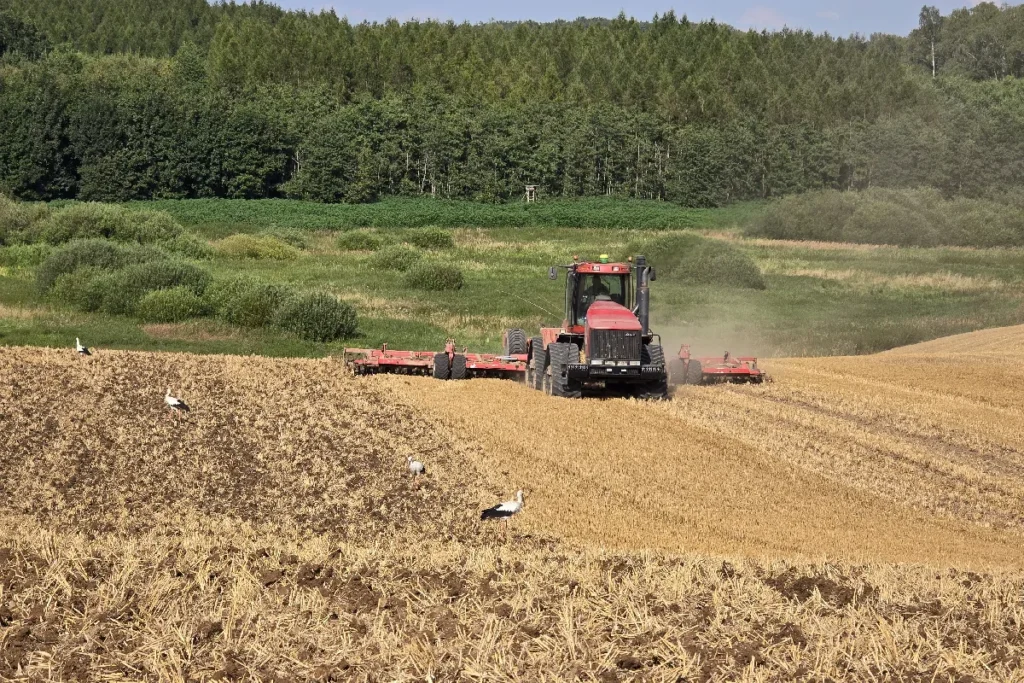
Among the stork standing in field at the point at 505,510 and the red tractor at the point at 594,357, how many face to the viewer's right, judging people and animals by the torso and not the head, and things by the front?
1

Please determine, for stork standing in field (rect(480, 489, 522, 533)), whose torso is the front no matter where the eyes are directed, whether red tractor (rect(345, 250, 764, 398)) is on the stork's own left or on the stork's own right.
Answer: on the stork's own left

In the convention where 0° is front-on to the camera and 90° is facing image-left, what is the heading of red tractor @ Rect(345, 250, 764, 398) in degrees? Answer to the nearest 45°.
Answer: approximately 0°

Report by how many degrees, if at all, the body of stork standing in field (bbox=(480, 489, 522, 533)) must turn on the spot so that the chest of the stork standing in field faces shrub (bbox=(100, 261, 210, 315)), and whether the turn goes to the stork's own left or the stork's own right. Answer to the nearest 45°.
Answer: approximately 135° to the stork's own left

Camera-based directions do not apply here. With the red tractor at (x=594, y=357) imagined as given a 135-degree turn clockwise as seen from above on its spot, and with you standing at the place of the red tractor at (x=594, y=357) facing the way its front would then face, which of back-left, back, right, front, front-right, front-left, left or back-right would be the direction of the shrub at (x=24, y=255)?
front

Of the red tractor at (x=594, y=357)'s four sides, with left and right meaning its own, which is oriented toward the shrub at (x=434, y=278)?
back

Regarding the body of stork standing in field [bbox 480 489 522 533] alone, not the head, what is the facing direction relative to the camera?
to the viewer's right

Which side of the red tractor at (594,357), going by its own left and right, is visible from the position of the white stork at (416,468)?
front

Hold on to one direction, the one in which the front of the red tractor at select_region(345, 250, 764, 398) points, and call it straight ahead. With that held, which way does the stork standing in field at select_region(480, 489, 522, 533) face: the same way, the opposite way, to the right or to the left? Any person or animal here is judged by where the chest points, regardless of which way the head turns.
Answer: to the left

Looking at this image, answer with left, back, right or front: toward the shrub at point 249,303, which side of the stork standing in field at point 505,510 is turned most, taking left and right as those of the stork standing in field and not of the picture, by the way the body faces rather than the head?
left

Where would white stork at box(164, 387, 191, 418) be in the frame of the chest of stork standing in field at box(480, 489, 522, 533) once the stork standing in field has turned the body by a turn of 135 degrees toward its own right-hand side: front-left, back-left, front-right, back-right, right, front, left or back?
right

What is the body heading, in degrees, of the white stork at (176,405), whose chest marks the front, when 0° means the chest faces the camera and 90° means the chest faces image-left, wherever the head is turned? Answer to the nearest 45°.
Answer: approximately 90°

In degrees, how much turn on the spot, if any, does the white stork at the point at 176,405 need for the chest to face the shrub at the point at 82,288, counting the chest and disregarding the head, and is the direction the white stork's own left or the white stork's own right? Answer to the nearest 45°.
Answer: approximately 90° to the white stork's own right

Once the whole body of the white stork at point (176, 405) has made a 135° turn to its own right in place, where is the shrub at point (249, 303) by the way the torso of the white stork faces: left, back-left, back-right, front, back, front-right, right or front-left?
front-left

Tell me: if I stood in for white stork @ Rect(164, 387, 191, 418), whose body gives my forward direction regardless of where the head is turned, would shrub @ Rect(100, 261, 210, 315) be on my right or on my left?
on my right

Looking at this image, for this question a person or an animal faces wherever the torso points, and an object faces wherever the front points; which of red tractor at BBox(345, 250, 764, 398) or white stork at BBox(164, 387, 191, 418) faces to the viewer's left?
the white stork

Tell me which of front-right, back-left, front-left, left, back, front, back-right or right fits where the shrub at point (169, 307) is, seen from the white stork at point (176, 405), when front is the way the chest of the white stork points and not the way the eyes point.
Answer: right
